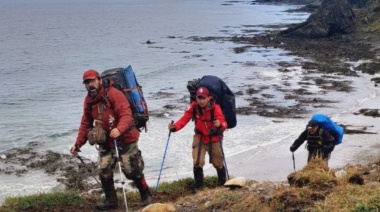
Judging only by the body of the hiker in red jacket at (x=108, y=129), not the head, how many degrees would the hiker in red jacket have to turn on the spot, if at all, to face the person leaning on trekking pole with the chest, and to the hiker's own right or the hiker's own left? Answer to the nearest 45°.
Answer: approximately 135° to the hiker's own left

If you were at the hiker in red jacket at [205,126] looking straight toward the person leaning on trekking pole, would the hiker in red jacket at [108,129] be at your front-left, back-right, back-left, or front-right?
back-right

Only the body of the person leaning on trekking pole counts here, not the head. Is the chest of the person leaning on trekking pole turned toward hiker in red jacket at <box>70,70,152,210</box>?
yes

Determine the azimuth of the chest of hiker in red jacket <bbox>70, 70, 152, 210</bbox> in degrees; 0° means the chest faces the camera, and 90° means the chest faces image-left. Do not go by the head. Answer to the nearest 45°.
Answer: approximately 45°

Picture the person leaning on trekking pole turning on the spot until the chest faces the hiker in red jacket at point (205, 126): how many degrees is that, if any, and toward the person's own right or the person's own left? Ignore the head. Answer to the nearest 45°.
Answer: approximately 45° to the person's own right

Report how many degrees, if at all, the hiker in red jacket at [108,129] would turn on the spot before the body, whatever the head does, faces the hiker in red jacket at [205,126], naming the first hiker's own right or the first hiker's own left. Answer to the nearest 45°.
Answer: approximately 180°
